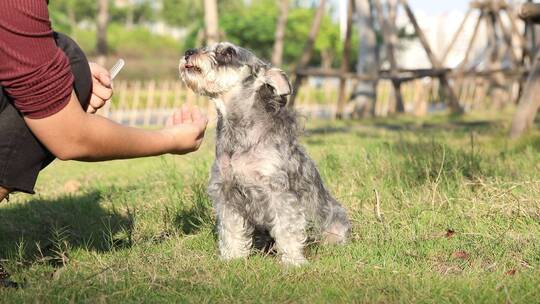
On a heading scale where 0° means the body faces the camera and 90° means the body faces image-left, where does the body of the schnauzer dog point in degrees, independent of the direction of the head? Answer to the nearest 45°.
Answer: approximately 45°

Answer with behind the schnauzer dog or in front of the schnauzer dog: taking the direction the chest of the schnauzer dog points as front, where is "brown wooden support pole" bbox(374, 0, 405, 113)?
behind

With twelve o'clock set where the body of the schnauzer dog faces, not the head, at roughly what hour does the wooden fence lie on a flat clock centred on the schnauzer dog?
The wooden fence is roughly at 4 o'clock from the schnauzer dog.

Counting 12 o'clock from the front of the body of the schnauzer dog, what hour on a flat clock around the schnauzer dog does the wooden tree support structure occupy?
The wooden tree support structure is roughly at 5 o'clock from the schnauzer dog.
